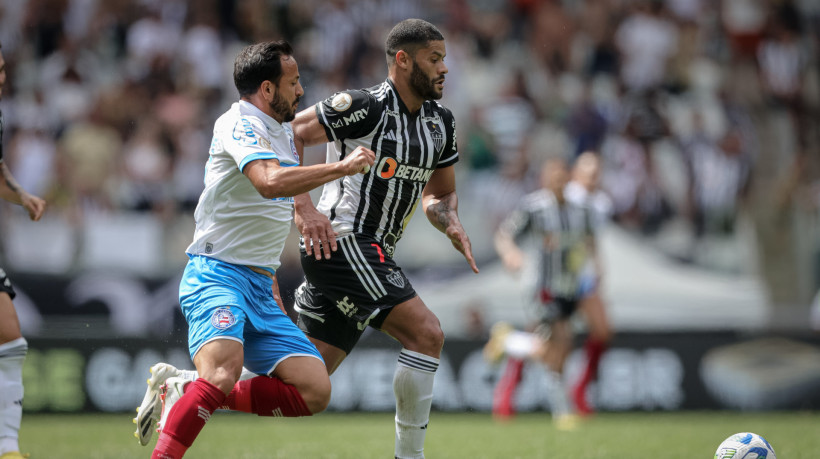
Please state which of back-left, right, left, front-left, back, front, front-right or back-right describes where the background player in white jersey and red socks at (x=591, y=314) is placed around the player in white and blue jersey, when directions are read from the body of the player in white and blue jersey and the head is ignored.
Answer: front-left

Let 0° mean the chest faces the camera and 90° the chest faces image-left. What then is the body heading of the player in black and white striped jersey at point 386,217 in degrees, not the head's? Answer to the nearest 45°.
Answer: approximately 315°

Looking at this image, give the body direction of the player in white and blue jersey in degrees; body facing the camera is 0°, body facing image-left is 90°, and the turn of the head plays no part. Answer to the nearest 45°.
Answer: approximately 270°

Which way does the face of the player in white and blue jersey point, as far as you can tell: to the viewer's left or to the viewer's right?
to the viewer's right

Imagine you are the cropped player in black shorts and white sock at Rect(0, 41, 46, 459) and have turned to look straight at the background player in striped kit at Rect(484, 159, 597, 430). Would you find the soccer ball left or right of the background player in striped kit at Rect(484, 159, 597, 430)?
right

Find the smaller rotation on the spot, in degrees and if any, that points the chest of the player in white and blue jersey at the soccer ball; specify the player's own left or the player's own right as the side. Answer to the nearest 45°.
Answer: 0° — they already face it

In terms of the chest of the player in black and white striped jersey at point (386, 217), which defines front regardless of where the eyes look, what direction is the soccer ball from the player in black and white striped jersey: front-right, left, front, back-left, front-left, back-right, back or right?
front-left

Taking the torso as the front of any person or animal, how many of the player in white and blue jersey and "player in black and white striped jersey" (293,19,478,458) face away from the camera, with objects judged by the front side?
0

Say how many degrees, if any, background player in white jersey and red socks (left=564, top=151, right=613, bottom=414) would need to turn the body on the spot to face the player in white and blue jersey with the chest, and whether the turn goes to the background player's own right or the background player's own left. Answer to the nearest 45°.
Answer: approximately 45° to the background player's own right
